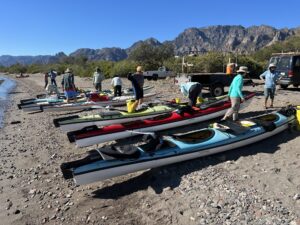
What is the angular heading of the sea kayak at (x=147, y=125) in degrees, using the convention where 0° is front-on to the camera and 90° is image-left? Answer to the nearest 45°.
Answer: approximately 225°

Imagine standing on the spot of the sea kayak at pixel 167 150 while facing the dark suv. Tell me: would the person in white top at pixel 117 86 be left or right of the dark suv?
left

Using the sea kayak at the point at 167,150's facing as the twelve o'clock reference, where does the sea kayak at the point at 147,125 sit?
the sea kayak at the point at 147,125 is roughly at 10 o'clock from the sea kayak at the point at 167,150.

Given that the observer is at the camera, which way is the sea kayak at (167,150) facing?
facing away from the viewer and to the right of the viewer

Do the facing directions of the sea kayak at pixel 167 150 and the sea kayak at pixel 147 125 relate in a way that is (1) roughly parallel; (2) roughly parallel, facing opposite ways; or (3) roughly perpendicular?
roughly parallel

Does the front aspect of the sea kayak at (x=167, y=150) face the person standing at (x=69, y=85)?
no

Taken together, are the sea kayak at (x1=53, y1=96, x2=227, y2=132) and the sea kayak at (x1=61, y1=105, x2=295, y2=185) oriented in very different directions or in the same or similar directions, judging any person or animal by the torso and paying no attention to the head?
same or similar directions

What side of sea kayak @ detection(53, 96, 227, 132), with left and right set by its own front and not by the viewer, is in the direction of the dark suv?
front

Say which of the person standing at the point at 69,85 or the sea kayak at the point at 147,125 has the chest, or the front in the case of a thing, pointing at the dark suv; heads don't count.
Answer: the sea kayak
